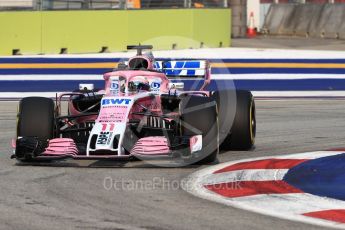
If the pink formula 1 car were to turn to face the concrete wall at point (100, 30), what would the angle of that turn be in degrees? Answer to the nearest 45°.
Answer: approximately 180°

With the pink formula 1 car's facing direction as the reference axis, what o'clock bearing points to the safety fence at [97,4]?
The safety fence is roughly at 6 o'clock from the pink formula 1 car.

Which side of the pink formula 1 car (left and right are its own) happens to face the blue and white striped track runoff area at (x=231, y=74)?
back

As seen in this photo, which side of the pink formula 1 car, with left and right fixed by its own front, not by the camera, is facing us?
front

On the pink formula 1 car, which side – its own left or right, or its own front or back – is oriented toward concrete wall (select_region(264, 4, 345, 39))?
back
